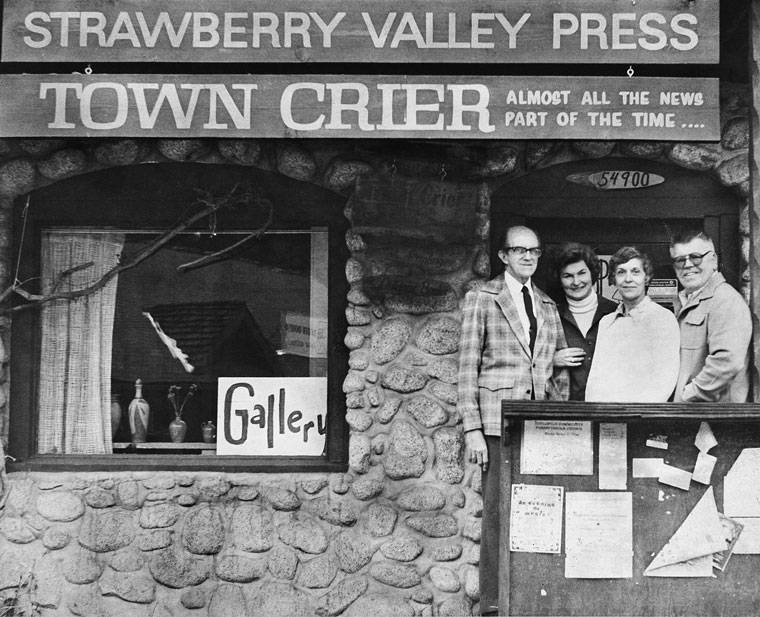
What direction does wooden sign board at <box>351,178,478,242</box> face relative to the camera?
toward the camera

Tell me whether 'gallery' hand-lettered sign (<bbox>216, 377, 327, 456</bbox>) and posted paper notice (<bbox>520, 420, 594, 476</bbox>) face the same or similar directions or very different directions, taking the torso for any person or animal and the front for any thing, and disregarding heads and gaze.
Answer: same or similar directions

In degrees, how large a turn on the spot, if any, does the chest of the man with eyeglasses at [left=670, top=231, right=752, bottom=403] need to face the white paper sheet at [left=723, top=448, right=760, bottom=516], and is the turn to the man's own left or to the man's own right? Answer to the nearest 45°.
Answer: approximately 45° to the man's own left

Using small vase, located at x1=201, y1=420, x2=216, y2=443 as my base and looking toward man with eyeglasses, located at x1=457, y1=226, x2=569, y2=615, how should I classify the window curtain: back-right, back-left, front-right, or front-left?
back-right

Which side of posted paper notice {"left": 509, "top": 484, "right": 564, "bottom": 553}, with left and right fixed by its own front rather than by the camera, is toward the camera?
front

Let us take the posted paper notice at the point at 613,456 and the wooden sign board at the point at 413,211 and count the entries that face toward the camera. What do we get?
2

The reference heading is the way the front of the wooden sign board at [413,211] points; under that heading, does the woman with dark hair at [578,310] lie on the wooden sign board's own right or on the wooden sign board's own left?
on the wooden sign board's own left

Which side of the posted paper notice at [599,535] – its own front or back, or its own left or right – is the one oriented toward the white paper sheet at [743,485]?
left

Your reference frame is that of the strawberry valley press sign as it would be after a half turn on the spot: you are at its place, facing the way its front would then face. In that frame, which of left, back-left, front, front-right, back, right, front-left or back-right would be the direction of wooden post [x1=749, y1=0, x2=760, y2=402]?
right

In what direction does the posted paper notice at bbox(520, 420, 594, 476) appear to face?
toward the camera

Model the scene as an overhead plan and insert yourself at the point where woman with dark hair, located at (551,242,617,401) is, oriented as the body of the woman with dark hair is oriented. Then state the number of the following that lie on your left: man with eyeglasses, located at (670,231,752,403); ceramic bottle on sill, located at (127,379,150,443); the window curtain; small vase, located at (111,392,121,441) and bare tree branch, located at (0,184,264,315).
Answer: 1

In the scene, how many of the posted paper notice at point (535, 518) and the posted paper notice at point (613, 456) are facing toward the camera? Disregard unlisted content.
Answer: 2

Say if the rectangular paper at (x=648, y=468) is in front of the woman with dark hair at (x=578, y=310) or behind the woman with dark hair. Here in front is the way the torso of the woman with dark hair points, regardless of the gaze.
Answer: in front
